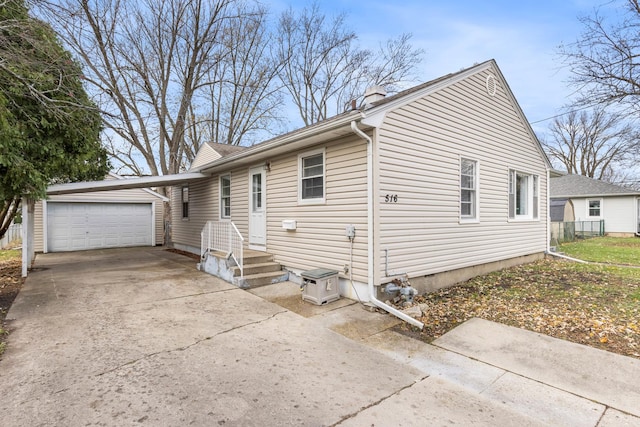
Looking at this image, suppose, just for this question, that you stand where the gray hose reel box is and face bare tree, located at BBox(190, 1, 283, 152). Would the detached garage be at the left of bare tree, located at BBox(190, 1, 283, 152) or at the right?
left

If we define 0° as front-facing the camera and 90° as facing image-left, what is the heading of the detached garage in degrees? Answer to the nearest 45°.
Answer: approximately 0°

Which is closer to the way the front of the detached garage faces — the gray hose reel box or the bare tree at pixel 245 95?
the gray hose reel box

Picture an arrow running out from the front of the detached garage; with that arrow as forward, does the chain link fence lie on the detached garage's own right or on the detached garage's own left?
on the detached garage's own left

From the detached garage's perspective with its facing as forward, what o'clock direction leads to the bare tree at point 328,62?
The bare tree is roughly at 9 o'clock from the detached garage.

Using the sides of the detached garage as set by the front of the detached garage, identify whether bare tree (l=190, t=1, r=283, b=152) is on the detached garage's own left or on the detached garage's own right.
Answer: on the detached garage's own left

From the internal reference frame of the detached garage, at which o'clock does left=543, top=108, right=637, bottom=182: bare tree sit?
The bare tree is roughly at 9 o'clock from the detached garage.
